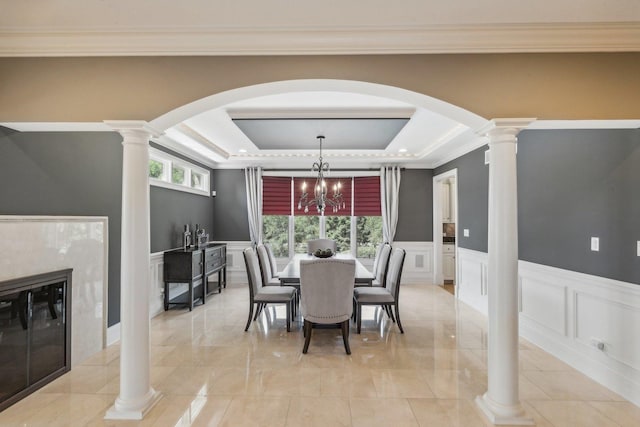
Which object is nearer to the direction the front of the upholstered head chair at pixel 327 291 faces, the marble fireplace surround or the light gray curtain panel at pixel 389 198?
the light gray curtain panel

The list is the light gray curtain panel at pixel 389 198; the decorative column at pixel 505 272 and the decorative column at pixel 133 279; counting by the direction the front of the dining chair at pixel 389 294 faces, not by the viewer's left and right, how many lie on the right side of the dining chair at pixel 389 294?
1

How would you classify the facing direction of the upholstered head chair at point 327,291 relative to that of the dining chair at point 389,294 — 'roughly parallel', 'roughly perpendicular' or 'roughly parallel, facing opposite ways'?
roughly perpendicular

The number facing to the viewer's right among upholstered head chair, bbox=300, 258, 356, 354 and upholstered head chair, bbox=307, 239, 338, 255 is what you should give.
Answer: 0

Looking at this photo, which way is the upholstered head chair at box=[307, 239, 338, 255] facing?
toward the camera

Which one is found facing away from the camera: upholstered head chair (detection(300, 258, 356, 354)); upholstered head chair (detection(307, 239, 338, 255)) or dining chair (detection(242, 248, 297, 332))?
upholstered head chair (detection(300, 258, 356, 354))

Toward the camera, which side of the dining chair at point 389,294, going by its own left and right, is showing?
left

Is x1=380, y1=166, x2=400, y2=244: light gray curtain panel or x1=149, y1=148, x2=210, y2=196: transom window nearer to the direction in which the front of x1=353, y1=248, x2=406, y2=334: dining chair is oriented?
the transom window

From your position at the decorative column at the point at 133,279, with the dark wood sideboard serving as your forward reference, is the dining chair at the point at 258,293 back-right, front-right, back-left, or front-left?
front-right

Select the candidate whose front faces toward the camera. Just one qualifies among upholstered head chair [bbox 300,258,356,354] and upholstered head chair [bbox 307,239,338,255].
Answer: upholstered head chair [bbox 307,239,338,255]

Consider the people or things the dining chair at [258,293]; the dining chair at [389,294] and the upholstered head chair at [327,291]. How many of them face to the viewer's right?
1

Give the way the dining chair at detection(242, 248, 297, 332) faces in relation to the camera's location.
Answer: facing to the right of the viewer

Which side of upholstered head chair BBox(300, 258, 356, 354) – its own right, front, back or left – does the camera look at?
back

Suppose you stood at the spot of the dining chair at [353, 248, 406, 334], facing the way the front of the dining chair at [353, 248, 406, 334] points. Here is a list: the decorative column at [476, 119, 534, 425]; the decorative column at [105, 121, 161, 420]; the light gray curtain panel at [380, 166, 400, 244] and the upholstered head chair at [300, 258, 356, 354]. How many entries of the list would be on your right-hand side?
1
